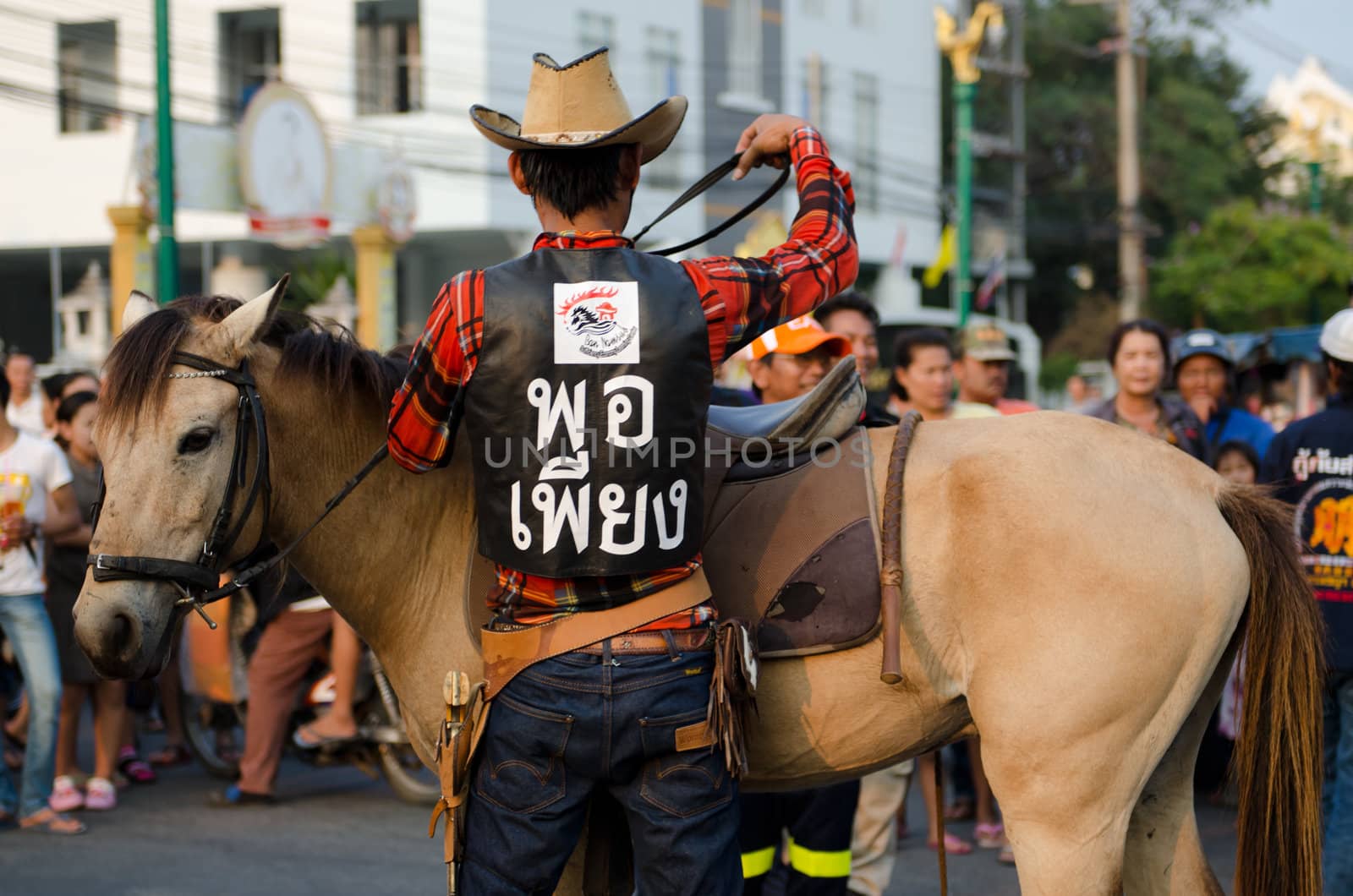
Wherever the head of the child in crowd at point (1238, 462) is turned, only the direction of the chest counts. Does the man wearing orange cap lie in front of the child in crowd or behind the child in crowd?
in front

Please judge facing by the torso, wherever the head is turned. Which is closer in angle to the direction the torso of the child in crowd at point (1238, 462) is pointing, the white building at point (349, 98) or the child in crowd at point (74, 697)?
the child in crowd

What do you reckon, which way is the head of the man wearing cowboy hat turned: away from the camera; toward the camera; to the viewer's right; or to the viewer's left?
away from the camera

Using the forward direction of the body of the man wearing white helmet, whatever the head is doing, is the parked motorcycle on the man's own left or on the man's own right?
on the man's own left

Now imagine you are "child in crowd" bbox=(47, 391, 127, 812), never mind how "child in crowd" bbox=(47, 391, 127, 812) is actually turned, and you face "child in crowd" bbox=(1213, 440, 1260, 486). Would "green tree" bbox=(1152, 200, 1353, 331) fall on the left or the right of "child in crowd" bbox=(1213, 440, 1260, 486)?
left

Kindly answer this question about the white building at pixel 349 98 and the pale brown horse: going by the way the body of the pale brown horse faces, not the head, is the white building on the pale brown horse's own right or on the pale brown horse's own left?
on the pale brown horse's own right

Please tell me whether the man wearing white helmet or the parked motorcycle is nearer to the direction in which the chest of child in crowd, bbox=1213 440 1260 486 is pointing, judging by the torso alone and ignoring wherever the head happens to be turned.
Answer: the man wearing white helmet

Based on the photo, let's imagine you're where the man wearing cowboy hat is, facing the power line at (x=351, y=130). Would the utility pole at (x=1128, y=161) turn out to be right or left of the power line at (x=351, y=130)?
right

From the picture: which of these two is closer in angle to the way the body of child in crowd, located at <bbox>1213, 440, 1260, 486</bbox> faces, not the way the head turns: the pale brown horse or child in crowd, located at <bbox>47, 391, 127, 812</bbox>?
the pale brown horse

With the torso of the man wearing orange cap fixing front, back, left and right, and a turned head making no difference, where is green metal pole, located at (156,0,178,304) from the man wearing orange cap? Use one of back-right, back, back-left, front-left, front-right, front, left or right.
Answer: back

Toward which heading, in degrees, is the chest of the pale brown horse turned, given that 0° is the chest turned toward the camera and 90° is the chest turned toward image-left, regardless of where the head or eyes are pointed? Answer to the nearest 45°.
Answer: approximately 90°

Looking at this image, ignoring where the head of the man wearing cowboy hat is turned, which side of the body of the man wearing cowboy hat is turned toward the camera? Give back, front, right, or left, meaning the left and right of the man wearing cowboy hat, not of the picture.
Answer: back
